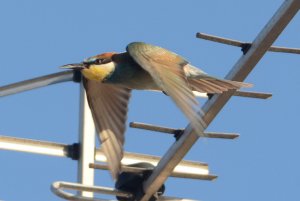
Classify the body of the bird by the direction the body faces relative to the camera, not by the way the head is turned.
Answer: to the viewer's left

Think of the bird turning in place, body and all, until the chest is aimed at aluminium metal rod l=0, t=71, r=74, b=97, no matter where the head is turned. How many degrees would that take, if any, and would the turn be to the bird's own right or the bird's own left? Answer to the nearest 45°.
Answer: approximately 45° to the bird's own left
